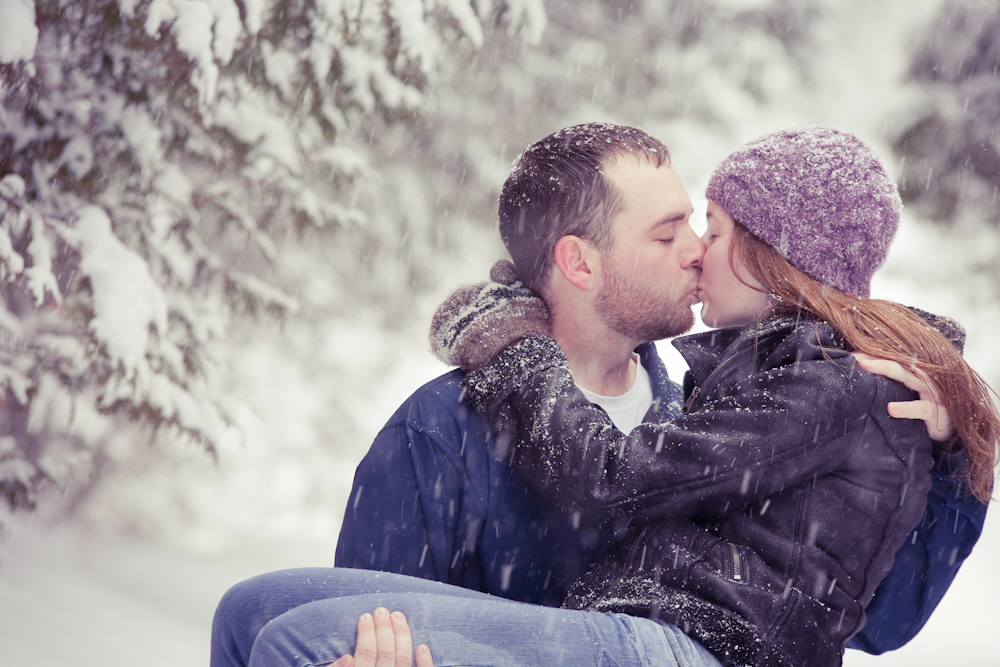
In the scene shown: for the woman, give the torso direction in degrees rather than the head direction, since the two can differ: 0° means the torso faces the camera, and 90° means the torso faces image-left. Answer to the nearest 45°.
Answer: approximately 90°

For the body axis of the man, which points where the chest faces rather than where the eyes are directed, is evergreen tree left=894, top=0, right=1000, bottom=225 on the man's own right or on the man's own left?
on the man's own left

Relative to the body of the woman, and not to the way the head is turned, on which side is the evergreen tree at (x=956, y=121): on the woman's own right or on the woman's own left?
on the woman's own right

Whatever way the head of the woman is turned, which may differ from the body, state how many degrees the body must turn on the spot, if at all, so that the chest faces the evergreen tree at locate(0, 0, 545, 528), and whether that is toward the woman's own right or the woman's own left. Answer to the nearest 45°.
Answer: approximately 45° to the woman's own right

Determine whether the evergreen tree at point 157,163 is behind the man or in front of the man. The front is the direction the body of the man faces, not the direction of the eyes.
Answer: behind

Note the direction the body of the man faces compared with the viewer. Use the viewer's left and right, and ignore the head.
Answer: facing the viewer and to the right of the viewer
